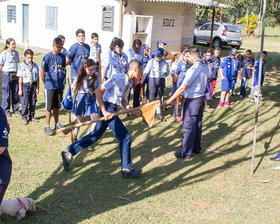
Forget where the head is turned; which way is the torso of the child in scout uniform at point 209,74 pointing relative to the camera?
toward the camera

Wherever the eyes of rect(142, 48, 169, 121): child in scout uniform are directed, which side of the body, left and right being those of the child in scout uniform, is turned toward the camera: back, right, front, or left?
front

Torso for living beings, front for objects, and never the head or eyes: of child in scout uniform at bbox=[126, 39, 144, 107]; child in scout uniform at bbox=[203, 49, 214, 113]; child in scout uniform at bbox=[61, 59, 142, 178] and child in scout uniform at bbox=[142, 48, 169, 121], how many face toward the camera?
3

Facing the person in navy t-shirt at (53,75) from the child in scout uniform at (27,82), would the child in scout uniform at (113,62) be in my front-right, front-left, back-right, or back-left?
front-left

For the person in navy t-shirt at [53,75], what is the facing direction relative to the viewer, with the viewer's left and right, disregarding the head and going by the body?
facing the viewer and to the right of the viewer

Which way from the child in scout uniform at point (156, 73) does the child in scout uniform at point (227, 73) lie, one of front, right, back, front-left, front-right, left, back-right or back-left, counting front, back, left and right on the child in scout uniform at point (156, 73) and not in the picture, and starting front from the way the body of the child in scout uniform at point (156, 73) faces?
back-left

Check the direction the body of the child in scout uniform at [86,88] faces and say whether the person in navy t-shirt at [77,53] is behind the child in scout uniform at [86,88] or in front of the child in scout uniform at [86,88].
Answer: behind

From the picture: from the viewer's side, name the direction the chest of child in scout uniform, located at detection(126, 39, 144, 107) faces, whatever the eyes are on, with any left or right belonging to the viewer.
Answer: facing the viewer

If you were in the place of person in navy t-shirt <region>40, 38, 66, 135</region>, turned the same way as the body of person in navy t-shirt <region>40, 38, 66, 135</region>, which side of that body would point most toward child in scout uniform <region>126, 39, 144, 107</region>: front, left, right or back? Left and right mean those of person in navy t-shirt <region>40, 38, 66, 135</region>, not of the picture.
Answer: left

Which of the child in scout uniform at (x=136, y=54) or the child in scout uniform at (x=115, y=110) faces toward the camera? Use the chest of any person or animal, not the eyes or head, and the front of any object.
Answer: the child in scout uniform at (x=136, y=54)

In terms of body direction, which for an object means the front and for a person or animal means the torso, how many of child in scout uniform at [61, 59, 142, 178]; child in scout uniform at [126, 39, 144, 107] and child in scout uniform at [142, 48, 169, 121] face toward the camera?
2
